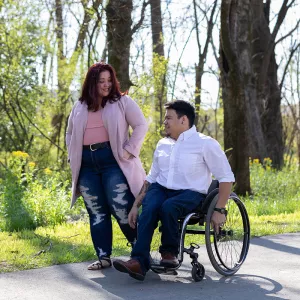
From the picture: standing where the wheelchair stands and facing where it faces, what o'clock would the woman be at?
The woman is roughly at 2 o'clock from the wheelchair.

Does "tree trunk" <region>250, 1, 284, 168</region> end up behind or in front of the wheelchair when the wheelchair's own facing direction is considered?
behind

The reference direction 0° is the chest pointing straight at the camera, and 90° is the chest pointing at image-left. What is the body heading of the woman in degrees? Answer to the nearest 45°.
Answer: approximately 0°

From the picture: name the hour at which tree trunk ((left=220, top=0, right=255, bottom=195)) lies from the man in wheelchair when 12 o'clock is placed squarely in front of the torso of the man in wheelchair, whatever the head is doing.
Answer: The tree trunk is roughly at 5 o'clock from the man in wheelchair.

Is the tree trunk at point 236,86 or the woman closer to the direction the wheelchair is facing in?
the woman
